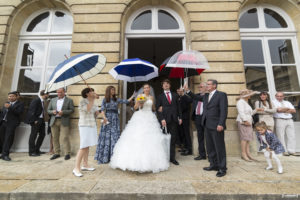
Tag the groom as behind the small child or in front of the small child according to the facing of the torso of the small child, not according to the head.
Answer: in front

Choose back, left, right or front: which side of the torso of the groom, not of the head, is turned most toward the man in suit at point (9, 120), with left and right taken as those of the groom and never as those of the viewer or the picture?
right

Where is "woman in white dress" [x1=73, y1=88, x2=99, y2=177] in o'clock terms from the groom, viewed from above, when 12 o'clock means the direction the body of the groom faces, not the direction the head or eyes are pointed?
The woman in white dress is roughly at 2 o'clock from the groom.

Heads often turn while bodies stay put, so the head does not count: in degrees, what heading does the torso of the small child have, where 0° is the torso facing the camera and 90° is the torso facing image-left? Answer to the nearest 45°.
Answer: approximately 45°

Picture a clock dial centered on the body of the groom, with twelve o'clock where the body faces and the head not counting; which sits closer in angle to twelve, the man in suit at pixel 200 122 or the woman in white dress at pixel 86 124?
the woman in white dress

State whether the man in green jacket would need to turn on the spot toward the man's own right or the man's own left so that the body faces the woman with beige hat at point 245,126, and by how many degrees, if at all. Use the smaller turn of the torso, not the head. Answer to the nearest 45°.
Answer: approximately 45° to the man's own left

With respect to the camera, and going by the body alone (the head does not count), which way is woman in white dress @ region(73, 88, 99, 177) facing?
to the viewer's right
